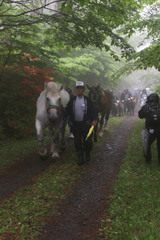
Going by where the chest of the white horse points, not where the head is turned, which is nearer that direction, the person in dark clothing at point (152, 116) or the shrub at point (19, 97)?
the person in dark clothing

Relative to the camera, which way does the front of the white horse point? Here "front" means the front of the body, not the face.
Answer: toward the camera

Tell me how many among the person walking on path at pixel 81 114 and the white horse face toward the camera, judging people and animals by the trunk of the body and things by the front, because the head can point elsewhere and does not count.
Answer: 2

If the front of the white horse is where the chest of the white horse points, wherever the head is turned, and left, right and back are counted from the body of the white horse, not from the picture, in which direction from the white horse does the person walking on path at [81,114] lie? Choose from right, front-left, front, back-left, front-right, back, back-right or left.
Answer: left

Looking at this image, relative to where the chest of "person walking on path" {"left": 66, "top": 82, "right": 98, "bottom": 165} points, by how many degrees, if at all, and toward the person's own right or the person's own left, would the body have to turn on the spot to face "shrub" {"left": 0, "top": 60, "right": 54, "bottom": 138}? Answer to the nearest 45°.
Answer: approximately 135° to the person's own right

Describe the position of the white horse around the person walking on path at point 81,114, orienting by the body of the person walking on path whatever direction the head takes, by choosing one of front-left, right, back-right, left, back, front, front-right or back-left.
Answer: right
